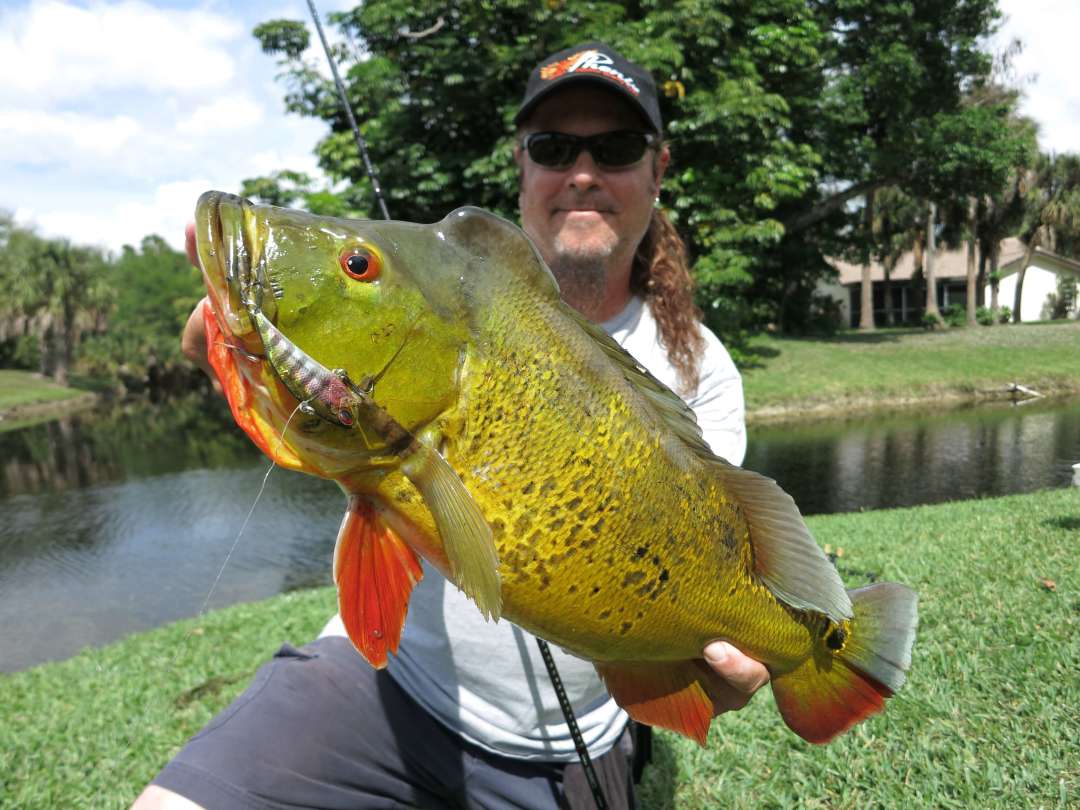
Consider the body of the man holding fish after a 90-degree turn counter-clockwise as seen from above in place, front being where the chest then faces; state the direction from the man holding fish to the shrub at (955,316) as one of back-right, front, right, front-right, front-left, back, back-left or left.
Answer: front-left

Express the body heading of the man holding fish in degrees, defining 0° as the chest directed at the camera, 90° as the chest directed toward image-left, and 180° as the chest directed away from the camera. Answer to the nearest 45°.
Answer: approximately 0°

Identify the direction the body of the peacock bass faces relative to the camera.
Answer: to the viewer's left

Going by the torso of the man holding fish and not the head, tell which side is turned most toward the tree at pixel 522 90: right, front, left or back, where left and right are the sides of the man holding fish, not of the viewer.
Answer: back

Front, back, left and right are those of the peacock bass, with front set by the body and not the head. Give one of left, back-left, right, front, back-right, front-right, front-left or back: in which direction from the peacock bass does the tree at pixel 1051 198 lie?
back-right

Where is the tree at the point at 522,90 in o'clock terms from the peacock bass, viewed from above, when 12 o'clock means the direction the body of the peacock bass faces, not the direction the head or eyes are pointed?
The tree is roughly at 3 o'clock from the peacock bass.
